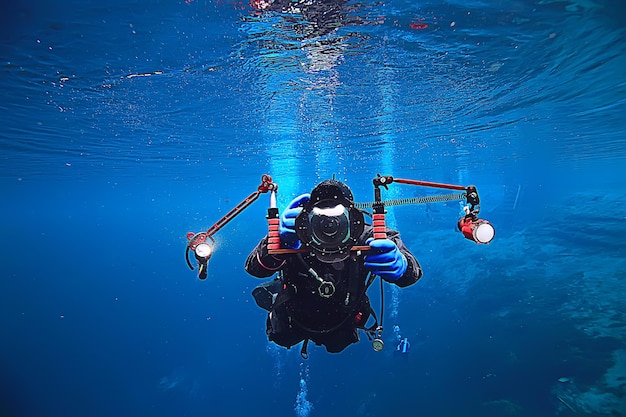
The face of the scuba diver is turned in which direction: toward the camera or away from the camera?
toward the camera

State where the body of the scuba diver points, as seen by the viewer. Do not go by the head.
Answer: toward the camera
